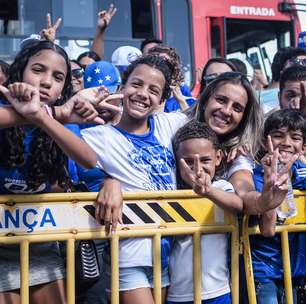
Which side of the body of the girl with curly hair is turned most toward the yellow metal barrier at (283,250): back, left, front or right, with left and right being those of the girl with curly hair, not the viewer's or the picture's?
left

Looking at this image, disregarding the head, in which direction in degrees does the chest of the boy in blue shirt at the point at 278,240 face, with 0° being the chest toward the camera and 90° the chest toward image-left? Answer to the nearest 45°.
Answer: approximately 0°

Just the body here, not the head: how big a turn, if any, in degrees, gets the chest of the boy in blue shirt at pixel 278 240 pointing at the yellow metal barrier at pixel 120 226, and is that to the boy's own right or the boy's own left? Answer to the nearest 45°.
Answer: approximately 45° to the boy's own right

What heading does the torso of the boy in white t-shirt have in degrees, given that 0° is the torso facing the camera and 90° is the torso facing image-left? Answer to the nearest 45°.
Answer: approximately 0°
